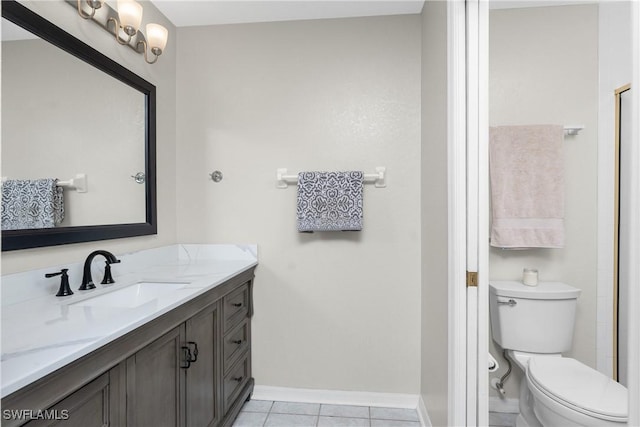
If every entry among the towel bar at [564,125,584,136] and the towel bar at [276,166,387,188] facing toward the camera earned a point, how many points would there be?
2

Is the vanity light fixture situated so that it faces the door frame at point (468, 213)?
yes

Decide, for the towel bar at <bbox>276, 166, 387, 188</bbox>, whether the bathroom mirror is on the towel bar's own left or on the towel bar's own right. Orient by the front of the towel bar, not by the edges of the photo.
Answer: on the towel bar's own right

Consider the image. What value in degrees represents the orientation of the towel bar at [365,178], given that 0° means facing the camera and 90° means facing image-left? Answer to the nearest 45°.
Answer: approximately 0°

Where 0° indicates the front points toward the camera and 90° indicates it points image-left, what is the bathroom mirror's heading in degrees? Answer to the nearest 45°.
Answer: approximately 315°

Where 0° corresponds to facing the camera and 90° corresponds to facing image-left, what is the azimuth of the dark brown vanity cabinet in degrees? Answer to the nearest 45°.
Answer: approximately 315°

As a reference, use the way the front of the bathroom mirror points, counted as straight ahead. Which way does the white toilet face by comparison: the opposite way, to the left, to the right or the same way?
to the right

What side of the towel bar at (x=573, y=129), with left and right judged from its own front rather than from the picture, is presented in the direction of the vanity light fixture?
right

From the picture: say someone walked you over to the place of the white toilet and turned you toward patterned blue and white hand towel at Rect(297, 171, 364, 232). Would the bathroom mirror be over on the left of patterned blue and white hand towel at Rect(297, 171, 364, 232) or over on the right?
left

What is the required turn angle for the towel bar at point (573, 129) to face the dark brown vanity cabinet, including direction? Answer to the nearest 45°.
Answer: approximately 90° to its right

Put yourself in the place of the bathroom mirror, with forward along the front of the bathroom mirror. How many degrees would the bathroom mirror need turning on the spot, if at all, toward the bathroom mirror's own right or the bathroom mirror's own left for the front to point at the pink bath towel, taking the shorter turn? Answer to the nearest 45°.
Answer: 0° — it already faces it
